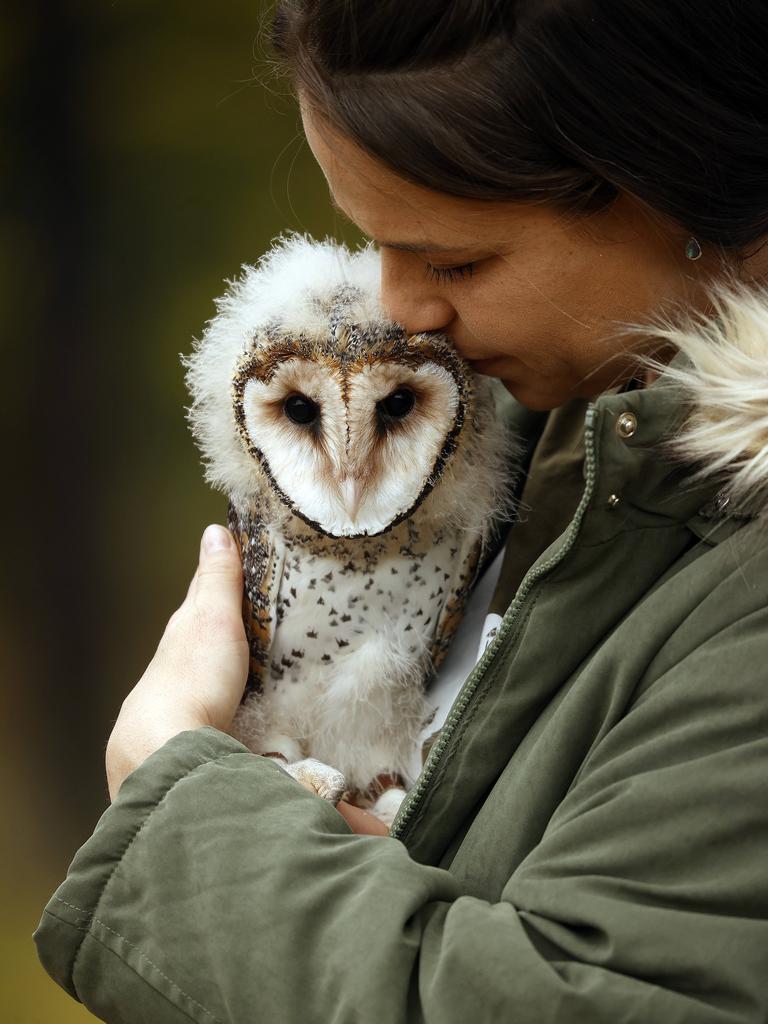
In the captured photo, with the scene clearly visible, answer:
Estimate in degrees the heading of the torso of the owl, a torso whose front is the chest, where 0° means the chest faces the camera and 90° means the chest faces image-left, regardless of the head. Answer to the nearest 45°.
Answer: approximately 0°

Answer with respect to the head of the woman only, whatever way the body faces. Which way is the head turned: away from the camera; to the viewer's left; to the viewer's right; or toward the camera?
to the viewer's left

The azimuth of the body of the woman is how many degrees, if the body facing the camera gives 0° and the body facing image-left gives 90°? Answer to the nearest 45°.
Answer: approximately 90°
